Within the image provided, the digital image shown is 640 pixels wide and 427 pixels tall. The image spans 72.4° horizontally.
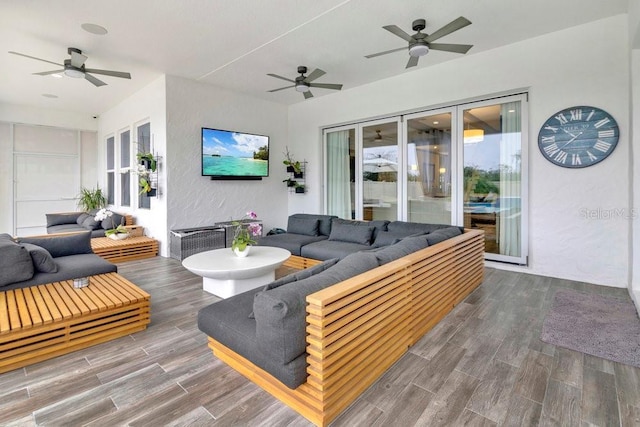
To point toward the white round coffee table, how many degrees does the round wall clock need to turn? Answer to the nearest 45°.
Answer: approximately 45° to its right

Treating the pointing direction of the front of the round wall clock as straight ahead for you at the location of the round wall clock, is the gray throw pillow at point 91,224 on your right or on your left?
on your right

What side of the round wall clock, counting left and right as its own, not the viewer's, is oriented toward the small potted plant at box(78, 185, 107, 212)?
right

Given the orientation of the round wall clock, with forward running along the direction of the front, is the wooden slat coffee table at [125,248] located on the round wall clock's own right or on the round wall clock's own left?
on the round wall clock's own right

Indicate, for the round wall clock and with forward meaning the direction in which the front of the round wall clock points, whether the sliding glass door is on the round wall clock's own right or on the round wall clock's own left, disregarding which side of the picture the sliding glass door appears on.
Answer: on the round wall clock's own right

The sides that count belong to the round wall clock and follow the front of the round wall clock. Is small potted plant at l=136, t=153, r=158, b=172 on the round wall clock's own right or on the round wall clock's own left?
on the round wall clock's own right

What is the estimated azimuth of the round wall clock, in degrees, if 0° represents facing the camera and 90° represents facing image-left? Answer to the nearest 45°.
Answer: approximately 0°

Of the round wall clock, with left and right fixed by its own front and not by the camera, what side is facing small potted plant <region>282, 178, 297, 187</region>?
right

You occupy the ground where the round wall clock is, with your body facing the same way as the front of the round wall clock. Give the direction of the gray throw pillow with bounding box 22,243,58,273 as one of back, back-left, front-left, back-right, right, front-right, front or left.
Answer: front-right
